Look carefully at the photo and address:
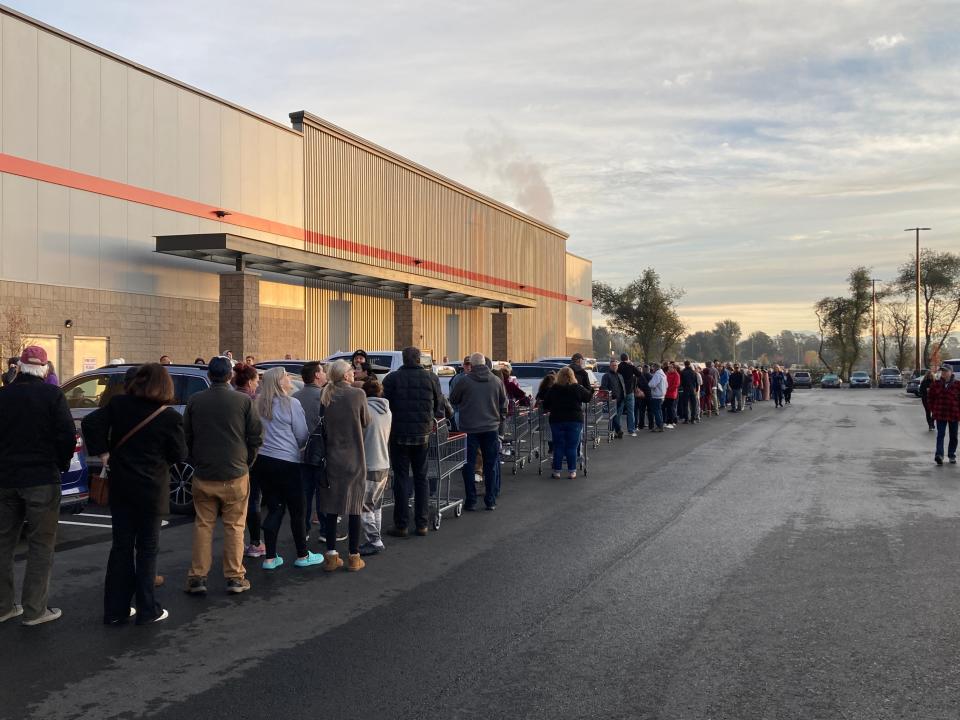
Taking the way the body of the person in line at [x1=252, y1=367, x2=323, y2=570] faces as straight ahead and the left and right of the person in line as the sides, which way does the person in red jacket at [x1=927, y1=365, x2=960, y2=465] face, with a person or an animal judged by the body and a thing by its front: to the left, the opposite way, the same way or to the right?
the opposite way

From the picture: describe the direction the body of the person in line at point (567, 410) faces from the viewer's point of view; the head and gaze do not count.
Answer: away from the camera

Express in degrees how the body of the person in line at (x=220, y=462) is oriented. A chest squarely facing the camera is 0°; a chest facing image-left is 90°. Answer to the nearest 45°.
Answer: approximately 180°

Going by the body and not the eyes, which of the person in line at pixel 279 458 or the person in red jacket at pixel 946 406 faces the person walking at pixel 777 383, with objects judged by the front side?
the person in line at pixel 279 458

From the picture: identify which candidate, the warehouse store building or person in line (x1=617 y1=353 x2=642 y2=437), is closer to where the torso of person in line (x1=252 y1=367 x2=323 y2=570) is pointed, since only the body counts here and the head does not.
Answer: the person in line

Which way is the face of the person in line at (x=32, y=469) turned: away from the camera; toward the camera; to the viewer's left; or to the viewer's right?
away from the camera

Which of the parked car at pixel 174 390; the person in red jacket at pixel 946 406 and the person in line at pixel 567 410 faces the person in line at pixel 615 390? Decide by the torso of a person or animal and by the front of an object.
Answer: the person in line at pixel 567 410

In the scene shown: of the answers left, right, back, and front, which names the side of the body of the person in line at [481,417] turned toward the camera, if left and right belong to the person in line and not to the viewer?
back

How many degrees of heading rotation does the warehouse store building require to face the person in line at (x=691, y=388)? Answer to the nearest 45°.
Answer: approximately 45° to its left

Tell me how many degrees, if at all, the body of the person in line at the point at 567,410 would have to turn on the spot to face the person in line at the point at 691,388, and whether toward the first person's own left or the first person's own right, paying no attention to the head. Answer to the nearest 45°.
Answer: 0° — they already face them
